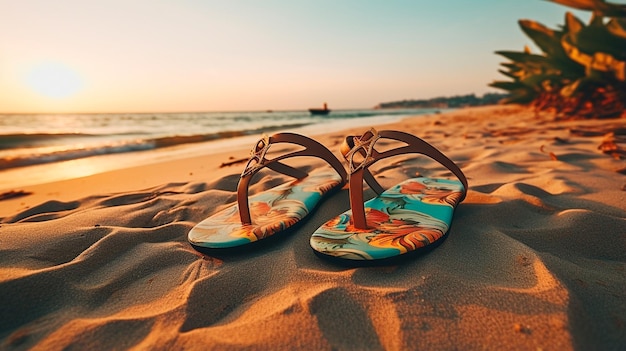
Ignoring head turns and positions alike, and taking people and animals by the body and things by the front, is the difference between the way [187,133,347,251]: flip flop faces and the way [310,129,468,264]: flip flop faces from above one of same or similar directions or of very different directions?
same or similar directions

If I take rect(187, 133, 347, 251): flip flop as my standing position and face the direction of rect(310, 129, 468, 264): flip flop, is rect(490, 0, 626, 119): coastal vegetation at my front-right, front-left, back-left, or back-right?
front-left
